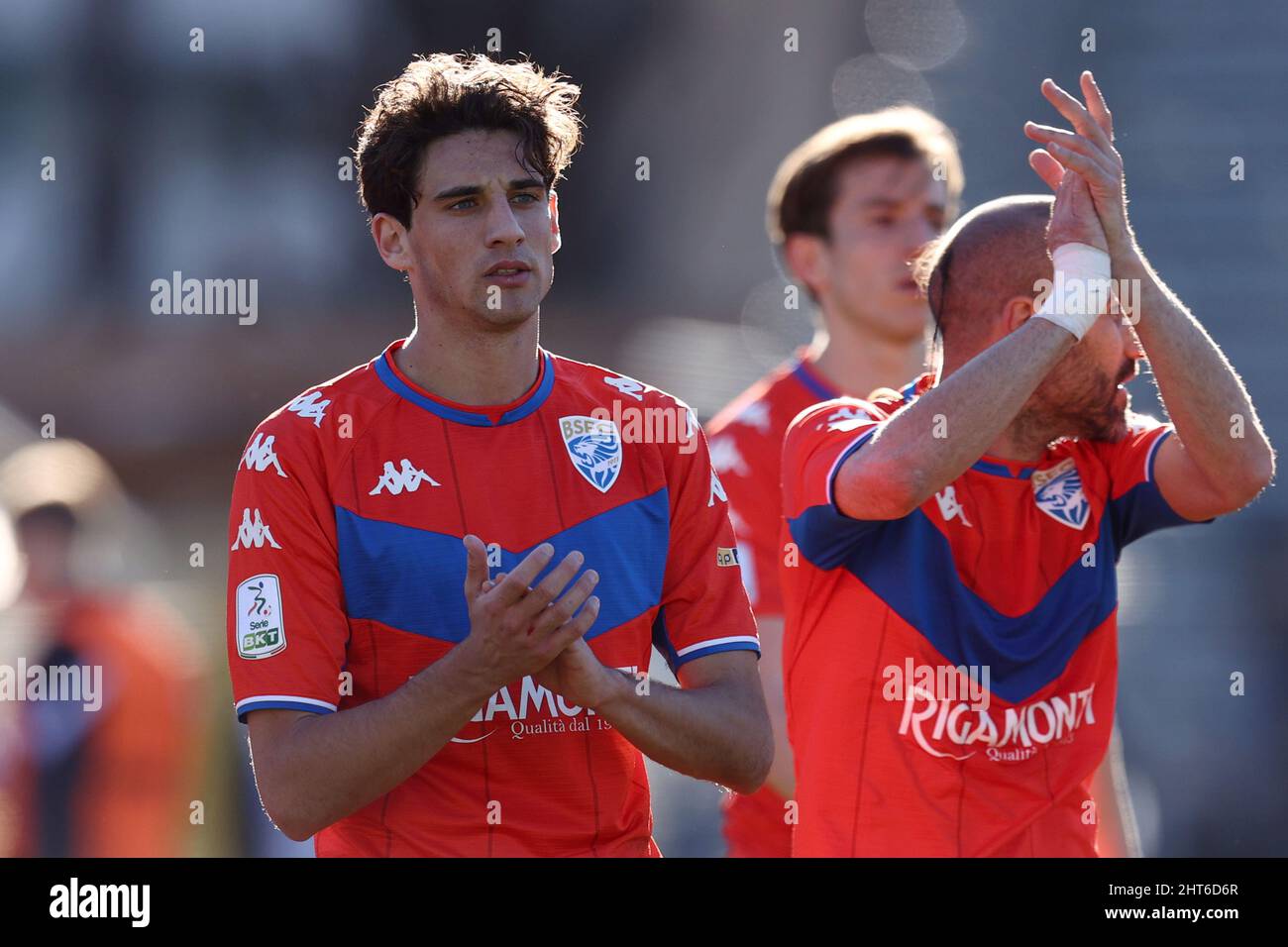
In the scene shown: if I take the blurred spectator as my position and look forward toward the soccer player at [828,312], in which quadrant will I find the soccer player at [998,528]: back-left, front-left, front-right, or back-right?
front-right

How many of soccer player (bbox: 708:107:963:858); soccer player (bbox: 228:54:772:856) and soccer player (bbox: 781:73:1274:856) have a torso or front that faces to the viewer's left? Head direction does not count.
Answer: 0

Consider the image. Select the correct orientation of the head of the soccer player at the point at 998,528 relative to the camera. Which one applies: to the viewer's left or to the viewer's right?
to the viewer's right

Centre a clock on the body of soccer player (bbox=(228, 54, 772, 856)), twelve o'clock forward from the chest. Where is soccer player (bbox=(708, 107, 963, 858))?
soccer player (bbox=(708, 107, 963, 858)) is roughly at 7 o'clock from soccer player (bbox=(228, 54, 772, 856)).

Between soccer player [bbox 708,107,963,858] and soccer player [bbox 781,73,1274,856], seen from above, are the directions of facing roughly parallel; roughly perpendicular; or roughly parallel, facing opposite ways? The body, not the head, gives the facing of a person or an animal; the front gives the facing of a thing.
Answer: roughly parallel

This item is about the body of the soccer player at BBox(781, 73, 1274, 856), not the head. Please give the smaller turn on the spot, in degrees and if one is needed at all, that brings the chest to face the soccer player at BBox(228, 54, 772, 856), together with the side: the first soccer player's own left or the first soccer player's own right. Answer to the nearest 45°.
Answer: approximately 90° to the first soccer player's own right

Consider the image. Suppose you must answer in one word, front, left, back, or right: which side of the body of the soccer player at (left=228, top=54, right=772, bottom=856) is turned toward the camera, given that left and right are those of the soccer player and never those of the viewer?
front

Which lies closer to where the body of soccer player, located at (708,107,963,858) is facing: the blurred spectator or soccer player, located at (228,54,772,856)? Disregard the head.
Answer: the soccer player

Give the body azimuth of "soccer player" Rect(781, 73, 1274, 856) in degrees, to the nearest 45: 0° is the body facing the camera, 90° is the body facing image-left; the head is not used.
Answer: approximately 315°

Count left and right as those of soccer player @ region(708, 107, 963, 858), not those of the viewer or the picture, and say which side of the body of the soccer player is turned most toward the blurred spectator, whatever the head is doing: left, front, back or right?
back

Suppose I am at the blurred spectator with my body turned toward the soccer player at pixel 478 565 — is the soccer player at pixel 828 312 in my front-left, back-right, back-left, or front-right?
front-left

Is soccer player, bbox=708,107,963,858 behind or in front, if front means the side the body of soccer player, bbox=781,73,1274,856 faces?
behind

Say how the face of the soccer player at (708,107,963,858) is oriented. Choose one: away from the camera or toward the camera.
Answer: toward the camera
